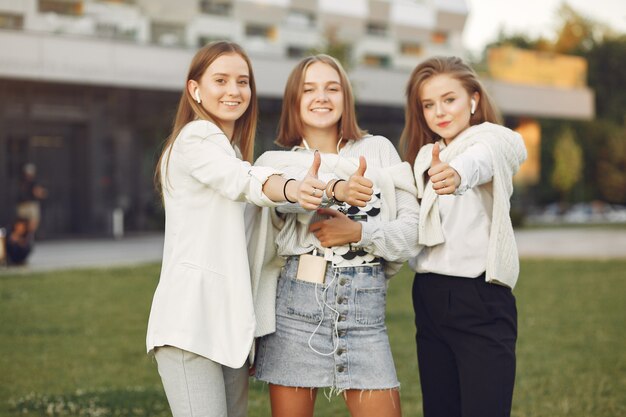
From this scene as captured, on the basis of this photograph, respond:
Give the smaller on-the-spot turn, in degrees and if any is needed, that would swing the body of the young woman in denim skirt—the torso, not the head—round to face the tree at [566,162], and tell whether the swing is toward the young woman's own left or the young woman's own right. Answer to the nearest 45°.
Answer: approximately 180°

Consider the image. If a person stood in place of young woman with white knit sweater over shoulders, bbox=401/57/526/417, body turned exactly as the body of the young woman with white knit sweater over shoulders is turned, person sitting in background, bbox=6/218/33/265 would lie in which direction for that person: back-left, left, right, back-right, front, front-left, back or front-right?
right

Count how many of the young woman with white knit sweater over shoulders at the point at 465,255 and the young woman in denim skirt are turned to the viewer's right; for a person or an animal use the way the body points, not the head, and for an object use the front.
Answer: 0

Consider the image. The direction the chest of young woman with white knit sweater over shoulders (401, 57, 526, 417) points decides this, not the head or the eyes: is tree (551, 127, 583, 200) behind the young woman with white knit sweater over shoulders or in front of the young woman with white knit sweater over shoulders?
behind

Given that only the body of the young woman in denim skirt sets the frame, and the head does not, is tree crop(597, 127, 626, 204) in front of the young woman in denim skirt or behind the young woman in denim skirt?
behind

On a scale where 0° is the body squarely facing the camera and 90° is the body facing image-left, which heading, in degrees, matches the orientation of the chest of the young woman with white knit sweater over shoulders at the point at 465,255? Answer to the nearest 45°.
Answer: approximately 45°

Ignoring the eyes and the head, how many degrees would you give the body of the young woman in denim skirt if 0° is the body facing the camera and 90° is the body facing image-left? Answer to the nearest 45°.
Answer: approximately 0°

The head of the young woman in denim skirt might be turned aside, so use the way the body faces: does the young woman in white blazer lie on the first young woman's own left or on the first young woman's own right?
on the first young woman's own right
